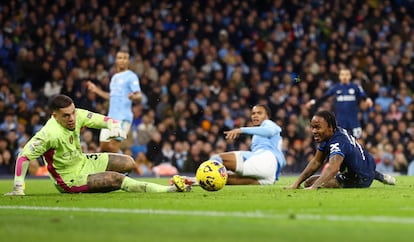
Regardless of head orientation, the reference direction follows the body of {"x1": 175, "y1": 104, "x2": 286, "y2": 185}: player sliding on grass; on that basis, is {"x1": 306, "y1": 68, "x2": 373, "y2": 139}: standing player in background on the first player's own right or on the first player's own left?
on the first player's own right

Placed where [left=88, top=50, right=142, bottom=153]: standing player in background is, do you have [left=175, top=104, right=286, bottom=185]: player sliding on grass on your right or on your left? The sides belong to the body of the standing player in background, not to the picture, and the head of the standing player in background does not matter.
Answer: on your left

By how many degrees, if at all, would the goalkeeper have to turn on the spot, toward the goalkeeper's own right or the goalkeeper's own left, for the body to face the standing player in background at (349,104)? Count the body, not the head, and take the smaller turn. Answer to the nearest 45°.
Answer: approximately 90° to the goalkeeper's own left

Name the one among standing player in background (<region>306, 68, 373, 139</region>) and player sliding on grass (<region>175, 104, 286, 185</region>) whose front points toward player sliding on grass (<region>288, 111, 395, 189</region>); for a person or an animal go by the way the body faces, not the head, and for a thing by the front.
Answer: the standing player in background

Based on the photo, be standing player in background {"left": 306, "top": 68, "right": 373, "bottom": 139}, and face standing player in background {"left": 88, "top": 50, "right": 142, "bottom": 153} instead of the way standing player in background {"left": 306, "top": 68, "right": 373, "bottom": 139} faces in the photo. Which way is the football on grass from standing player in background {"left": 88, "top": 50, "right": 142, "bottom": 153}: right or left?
left

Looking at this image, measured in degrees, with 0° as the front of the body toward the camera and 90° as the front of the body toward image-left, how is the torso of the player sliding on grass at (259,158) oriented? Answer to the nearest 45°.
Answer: approximately 90°

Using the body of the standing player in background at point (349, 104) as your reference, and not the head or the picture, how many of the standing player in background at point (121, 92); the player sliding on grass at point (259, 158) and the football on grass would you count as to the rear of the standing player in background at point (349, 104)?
0

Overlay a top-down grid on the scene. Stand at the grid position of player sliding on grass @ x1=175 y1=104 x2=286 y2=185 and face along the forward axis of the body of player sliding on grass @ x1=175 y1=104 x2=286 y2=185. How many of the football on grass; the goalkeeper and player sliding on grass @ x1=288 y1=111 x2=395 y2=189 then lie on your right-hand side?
0

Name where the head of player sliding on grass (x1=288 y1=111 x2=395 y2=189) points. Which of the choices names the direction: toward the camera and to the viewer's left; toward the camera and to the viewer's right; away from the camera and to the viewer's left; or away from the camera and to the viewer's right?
toward the camera and to the viewer's left

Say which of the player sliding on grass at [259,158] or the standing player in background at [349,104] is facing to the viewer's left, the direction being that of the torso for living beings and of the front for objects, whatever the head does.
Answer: the player sliding on grass

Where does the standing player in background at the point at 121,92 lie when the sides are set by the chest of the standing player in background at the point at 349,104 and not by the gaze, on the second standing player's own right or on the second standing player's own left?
on the second standing player's own right

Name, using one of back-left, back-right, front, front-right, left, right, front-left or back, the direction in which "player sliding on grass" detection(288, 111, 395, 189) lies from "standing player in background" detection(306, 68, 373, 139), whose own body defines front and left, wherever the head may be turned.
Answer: front

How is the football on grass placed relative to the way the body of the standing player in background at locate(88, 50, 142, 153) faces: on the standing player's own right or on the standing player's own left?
on the standing player's own left

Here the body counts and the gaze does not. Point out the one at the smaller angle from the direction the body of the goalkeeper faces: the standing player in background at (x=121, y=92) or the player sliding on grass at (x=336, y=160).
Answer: the player sliding on grass

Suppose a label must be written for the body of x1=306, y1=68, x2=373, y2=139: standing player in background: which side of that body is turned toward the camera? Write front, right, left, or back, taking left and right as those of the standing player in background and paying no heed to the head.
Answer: front
